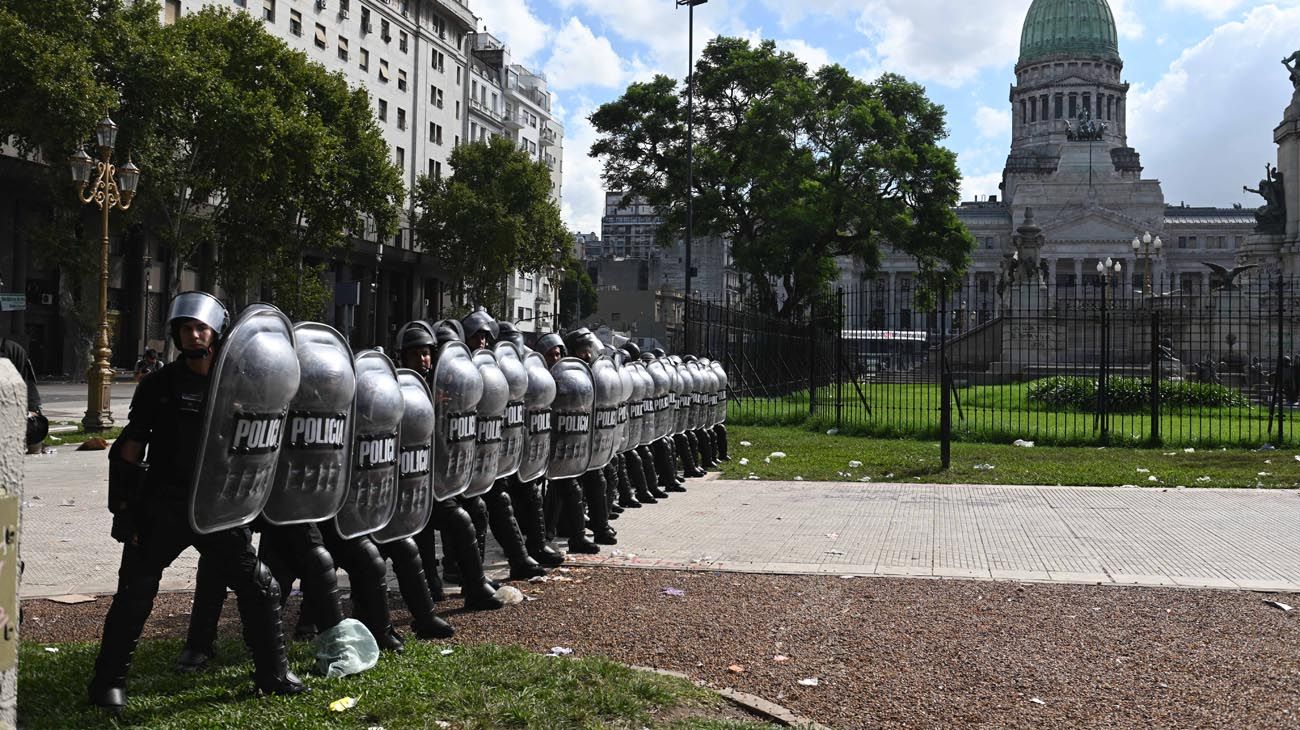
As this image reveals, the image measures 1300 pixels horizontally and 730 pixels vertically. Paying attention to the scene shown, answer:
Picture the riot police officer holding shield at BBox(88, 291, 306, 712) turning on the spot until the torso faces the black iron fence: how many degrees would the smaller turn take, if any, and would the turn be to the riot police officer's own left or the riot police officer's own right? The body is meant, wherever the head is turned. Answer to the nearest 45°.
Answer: approximately 90° to the riot police officer's own left

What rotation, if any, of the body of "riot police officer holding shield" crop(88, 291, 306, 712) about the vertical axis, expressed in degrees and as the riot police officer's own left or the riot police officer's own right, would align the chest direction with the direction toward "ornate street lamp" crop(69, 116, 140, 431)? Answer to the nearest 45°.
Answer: approximately 135° to the riot police officer's own left

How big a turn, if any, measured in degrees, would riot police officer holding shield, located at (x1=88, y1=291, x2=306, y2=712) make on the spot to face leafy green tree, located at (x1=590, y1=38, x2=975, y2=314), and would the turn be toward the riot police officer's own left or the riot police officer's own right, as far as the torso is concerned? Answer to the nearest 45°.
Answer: approximately 90° to the riot police officer's own left

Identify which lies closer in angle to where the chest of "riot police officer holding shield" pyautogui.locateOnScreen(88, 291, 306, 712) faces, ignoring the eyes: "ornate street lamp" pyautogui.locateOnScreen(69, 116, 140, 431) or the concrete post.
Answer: the concrete post
